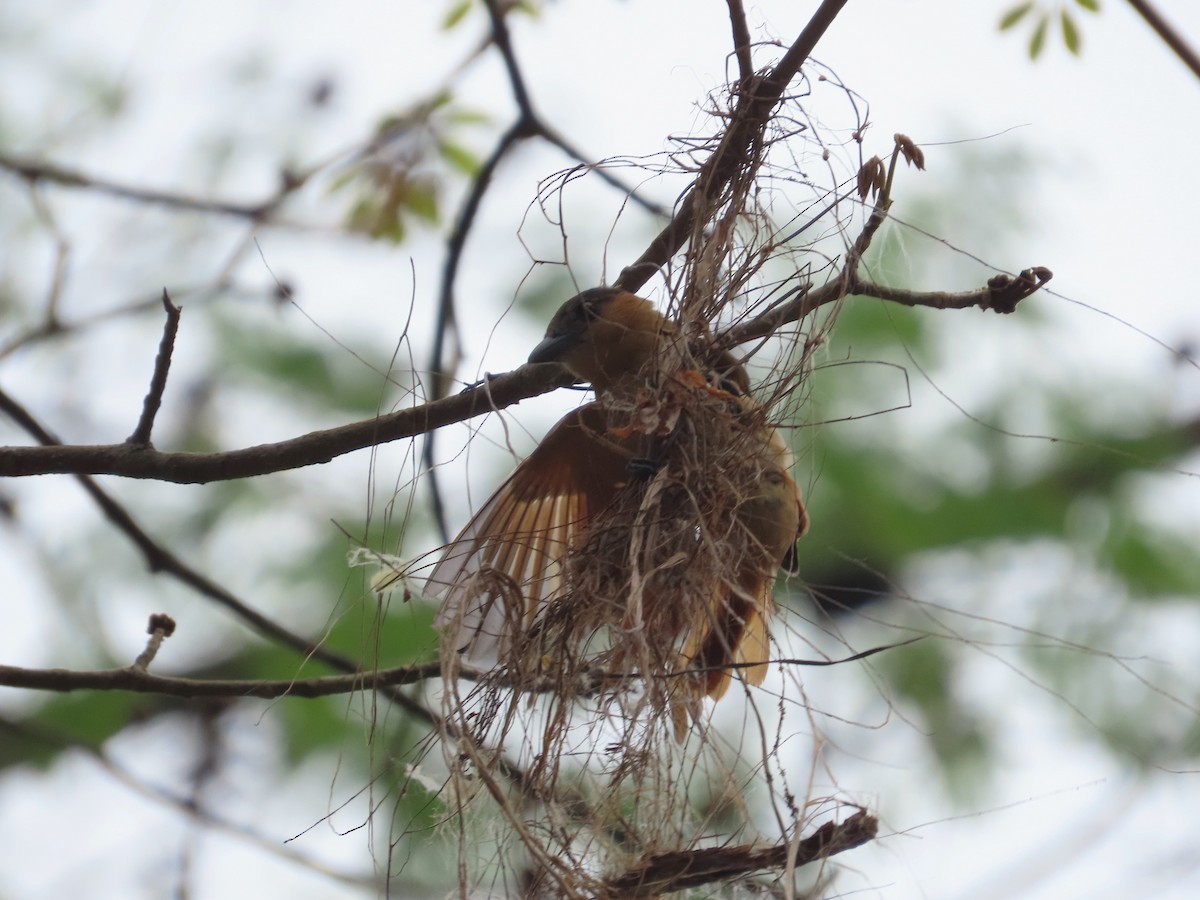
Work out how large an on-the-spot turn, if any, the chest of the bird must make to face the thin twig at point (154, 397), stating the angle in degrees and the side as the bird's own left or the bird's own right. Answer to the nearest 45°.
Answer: approximately 45° to the bird's own right

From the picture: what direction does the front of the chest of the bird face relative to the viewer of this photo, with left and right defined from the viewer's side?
facing the viewer and to the left of the viewer
